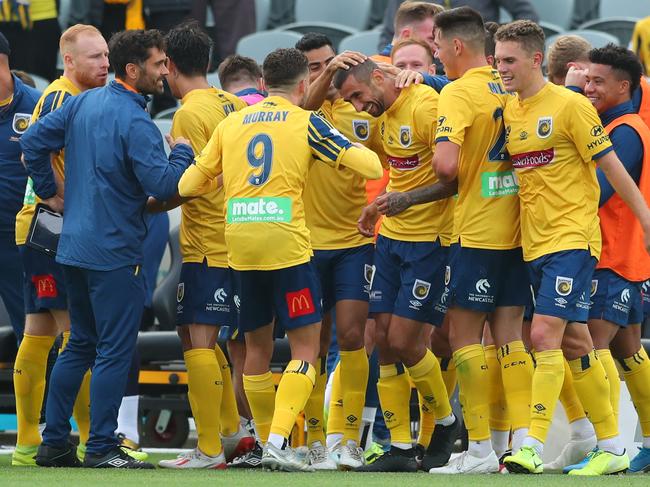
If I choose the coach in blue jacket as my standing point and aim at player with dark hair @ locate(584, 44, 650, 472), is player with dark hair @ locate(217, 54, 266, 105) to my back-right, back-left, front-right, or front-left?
front-left

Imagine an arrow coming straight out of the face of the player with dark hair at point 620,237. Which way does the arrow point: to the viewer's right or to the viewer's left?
to the viewer's left

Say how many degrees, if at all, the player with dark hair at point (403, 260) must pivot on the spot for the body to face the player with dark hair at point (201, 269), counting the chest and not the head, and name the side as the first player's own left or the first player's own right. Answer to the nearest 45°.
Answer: approximately 45° to the first player's own right

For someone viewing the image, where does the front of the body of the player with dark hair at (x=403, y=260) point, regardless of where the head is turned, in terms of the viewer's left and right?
facing the viewer and to the left of the viewer

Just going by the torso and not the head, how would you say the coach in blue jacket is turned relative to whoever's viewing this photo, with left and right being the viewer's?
facing away from the viewer and to the right of the viewer

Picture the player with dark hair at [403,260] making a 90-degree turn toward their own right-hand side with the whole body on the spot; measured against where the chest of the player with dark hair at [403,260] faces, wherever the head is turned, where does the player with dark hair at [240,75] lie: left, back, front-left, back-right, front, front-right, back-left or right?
front

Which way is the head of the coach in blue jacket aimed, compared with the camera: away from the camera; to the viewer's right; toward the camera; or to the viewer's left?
to the viewer's right
